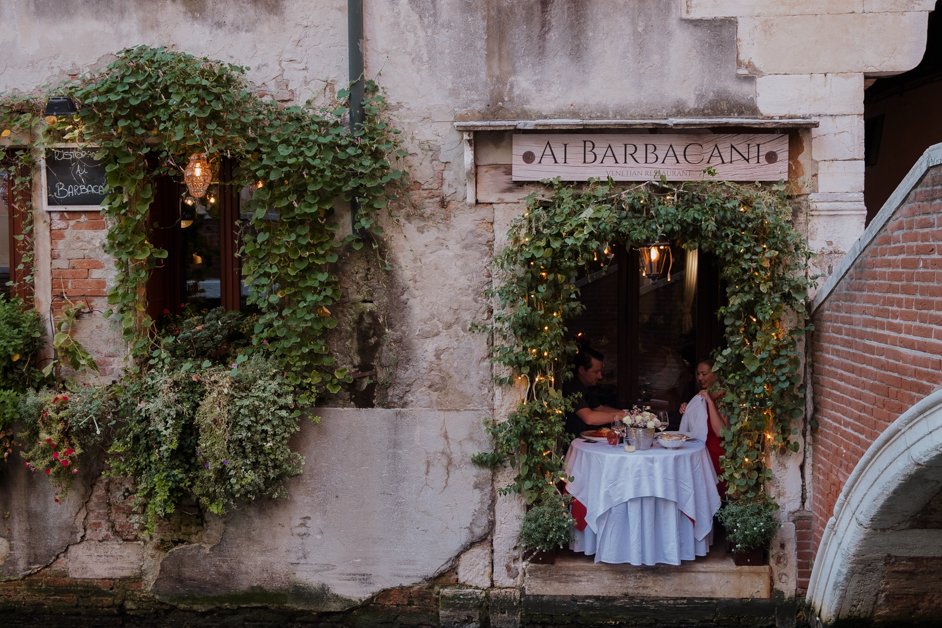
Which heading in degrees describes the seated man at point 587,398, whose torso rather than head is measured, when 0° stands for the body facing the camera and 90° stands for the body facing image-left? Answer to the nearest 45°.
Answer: approximately 270°

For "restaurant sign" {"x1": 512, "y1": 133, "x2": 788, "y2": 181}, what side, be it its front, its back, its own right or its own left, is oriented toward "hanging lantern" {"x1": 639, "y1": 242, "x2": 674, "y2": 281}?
back

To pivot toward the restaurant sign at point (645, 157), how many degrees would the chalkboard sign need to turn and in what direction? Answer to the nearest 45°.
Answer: approximately 45° to its left

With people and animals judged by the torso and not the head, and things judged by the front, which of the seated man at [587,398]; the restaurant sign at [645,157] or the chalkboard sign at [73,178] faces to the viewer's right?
the seated man

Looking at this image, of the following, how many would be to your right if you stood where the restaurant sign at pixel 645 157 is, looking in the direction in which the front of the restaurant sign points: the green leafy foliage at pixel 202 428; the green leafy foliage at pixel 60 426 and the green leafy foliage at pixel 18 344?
3

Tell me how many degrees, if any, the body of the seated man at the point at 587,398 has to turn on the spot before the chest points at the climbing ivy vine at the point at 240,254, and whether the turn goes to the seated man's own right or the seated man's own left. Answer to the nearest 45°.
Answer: approximately 135° to the seated man's own right

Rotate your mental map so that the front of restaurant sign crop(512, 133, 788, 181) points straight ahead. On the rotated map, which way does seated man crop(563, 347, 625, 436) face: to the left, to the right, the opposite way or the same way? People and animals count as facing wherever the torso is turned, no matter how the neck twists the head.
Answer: to the left

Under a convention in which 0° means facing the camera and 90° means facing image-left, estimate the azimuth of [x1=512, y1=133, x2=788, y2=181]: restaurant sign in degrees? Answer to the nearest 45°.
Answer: approximately 0°

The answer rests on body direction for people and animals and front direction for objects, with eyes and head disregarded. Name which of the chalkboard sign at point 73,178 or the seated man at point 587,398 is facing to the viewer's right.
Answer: the seated man

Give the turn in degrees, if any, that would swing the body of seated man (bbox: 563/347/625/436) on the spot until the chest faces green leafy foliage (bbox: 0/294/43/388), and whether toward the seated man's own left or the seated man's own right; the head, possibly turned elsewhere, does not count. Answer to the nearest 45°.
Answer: approximately 180°
